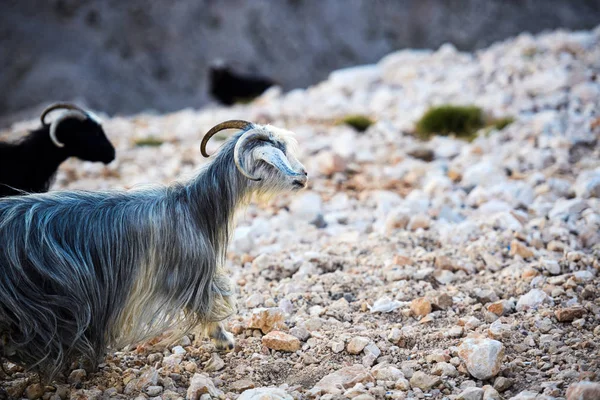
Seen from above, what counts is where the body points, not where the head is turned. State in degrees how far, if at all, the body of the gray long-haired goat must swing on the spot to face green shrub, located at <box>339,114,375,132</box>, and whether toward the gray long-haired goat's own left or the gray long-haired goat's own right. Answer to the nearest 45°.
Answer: approximately 45° to the gray long-haired goat's own left

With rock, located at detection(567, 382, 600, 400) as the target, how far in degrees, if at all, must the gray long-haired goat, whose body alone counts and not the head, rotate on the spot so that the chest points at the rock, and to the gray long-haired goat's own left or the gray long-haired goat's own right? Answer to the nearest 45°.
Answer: approximately 45° to the gray long-haired goat's own right

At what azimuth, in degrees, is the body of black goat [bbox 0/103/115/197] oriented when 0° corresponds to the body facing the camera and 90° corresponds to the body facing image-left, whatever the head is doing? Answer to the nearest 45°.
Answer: approximately 270°

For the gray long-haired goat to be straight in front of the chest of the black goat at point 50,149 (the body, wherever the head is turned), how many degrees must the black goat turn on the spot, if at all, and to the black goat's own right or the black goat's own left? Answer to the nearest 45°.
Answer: approximately 90° to the black goat's own right

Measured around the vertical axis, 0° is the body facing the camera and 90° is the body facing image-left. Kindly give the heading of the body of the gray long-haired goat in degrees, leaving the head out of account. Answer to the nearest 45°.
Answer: approximately 270°

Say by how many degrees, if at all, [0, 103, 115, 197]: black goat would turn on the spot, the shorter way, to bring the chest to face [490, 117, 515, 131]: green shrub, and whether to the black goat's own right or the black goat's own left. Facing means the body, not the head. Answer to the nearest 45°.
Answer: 0° — it already faces it

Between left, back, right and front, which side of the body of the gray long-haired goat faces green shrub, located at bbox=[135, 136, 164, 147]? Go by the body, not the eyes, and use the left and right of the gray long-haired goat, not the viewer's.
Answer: left

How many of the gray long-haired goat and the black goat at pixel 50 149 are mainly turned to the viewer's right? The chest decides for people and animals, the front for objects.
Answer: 2

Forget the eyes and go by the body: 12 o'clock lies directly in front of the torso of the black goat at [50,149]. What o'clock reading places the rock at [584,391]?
The rock is roughly at 2 o'clock from the black goat.
